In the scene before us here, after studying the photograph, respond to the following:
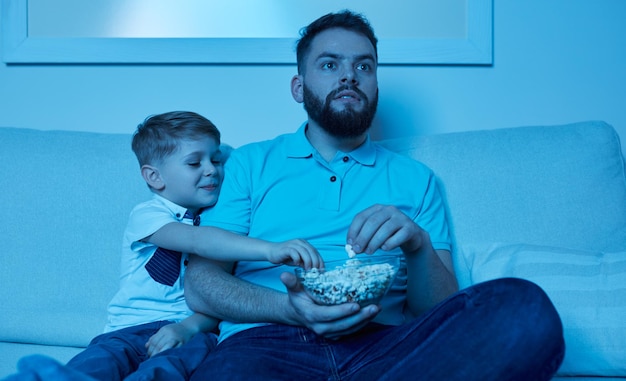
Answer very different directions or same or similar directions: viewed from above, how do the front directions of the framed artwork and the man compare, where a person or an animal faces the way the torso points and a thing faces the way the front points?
same or similar directions

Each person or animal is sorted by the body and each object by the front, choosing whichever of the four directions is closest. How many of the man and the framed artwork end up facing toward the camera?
2

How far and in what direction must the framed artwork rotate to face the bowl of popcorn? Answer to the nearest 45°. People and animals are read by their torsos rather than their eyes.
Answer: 0° — it already faces it

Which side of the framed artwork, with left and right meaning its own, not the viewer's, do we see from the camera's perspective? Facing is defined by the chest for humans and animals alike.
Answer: front

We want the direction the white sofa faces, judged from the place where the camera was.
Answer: facing the viewer

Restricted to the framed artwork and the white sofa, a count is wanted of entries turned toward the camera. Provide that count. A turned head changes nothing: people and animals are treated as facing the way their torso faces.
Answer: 2

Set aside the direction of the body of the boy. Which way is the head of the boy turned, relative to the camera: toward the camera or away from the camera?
toward the camera
